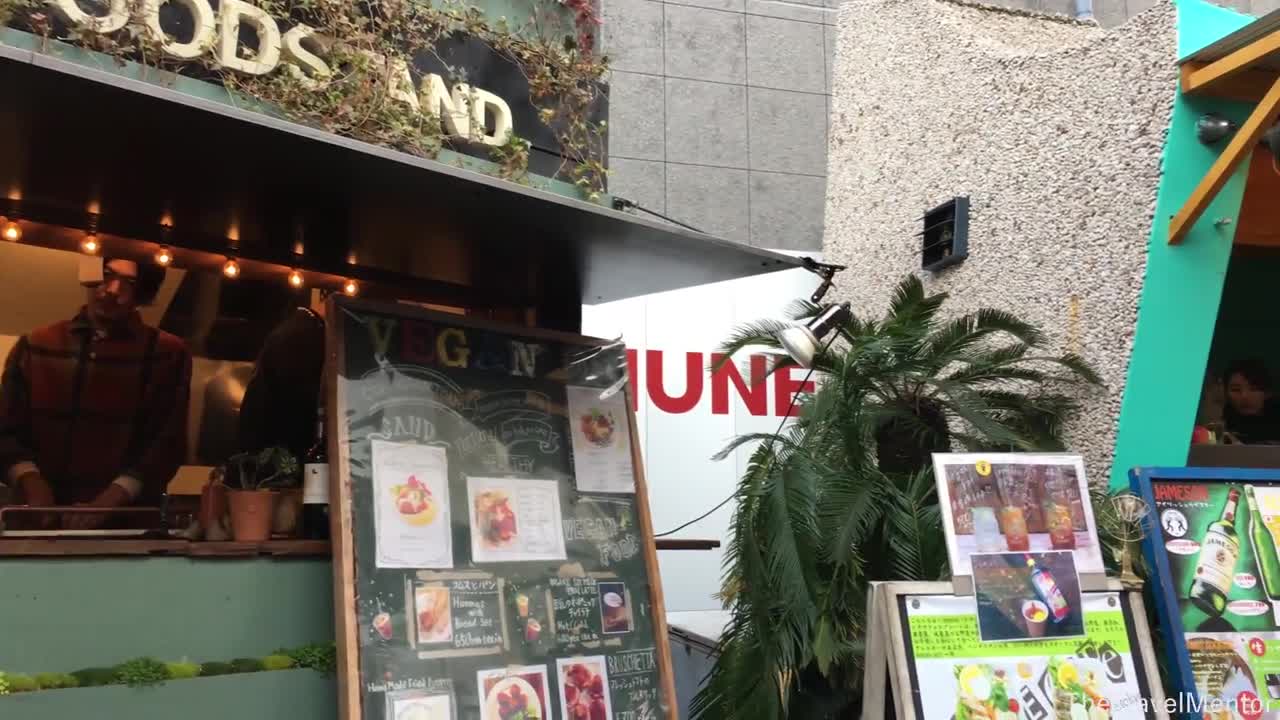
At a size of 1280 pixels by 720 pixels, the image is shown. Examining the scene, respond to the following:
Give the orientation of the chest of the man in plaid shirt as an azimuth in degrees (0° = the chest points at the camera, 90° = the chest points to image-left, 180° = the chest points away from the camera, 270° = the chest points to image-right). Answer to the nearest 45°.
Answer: approximately 0°

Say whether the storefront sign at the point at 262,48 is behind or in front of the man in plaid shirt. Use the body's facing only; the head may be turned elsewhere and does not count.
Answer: in front

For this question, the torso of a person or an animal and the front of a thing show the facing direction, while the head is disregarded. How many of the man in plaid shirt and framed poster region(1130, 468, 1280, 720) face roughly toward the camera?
2

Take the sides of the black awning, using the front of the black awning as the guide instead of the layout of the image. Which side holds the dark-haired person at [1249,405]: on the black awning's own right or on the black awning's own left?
on the black awning's own left

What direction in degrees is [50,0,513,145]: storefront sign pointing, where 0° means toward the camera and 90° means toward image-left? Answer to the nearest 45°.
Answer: approximately 315°

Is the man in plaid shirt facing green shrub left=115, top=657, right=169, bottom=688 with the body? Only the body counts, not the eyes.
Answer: yes
